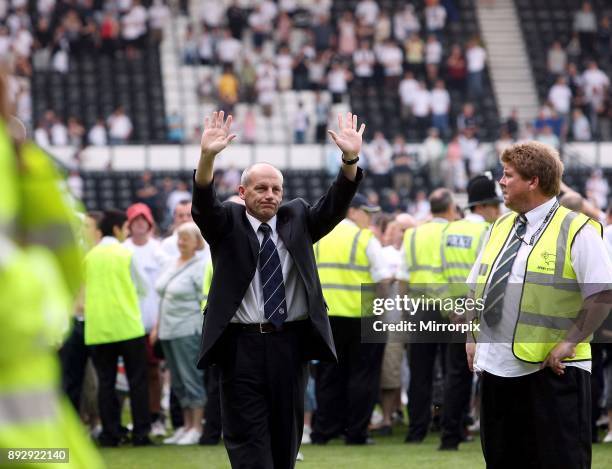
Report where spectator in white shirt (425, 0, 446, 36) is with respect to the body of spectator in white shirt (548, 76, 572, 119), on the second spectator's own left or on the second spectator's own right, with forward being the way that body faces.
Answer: on the second spectator's own right

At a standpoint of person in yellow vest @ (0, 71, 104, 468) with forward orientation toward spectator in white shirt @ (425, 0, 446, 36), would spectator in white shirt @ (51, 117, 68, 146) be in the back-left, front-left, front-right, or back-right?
front-left

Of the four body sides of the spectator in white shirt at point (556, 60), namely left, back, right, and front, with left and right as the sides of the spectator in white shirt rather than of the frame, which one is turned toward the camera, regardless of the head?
front

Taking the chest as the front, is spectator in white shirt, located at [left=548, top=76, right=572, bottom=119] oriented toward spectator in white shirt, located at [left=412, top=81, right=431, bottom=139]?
no

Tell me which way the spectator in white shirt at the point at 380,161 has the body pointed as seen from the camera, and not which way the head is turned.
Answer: toward the camera

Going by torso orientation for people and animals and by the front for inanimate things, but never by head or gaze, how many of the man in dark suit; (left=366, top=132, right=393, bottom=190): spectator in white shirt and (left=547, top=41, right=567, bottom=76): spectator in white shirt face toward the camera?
3

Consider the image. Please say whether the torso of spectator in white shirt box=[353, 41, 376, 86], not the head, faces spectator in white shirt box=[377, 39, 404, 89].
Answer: no

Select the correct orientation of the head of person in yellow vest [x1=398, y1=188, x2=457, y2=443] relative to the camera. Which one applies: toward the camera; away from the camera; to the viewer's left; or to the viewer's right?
away from the camera

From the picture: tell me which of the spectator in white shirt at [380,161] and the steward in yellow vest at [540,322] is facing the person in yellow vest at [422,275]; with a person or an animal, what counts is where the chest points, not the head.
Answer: the spectator in white shirt

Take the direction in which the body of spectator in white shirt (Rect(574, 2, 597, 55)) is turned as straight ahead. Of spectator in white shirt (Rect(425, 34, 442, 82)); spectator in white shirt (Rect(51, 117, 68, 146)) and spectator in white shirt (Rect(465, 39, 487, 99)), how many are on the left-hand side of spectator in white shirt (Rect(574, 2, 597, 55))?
0

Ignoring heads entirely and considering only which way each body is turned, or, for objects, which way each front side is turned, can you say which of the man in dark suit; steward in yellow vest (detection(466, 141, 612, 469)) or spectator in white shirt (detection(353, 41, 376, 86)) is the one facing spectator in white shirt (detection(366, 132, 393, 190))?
spectator in white shirt (detection(353, 41, 376, 86))

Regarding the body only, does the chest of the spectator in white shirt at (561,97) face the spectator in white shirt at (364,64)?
no

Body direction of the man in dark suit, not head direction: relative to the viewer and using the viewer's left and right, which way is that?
facing the viewer

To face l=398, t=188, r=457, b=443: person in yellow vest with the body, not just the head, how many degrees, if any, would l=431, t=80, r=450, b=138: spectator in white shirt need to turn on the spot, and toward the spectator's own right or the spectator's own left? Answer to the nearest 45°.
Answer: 0° — they already face them

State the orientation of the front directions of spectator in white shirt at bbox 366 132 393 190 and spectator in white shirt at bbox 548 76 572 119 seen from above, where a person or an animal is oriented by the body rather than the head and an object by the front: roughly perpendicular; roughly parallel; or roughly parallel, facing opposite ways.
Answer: roughly parallel

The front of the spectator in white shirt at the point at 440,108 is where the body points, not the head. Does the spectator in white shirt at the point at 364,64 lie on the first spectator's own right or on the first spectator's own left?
on the first spectator's own right

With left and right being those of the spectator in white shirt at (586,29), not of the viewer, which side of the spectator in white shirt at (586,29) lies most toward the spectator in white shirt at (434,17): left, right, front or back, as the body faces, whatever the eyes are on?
right

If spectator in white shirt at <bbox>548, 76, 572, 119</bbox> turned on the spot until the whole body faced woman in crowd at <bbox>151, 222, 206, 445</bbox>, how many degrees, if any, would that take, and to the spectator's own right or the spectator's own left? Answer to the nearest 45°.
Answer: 0° — they already face them
